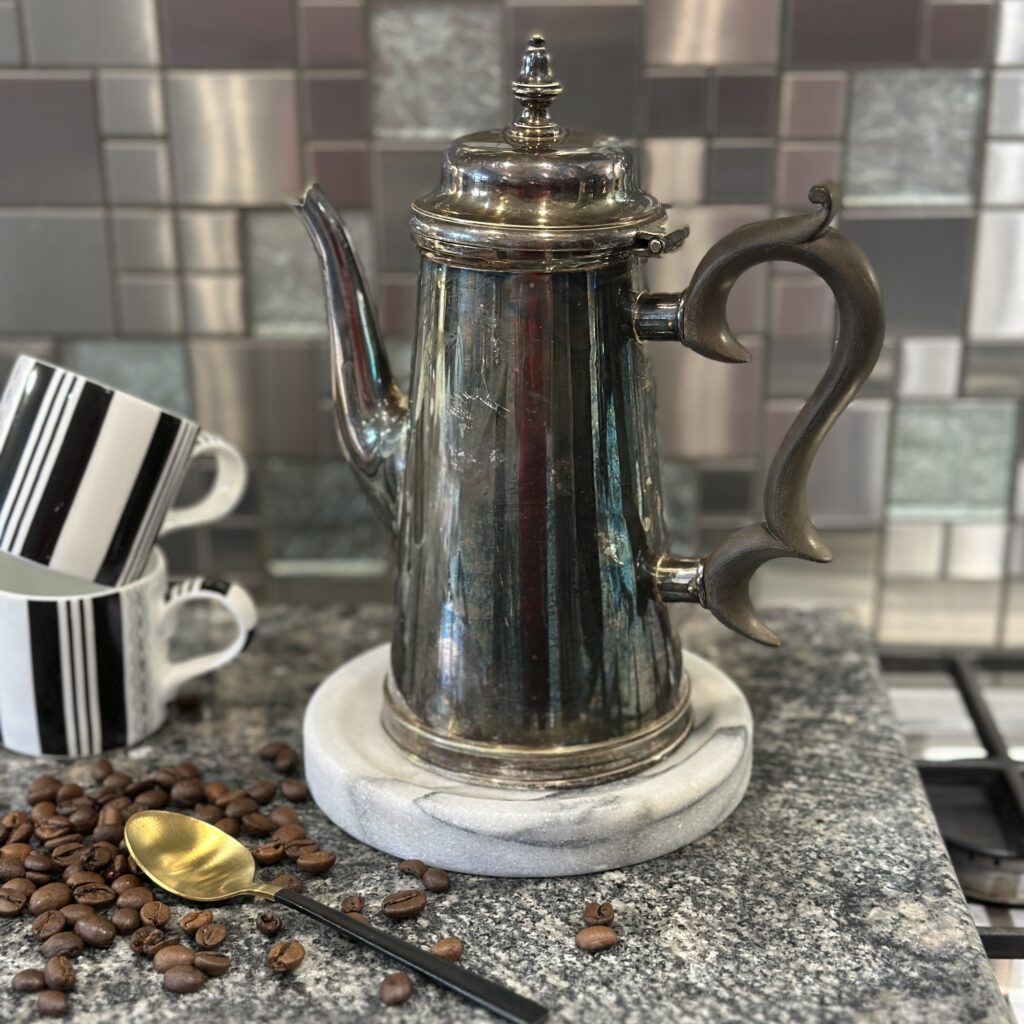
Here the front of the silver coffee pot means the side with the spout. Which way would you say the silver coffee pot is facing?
to the viewer's left
